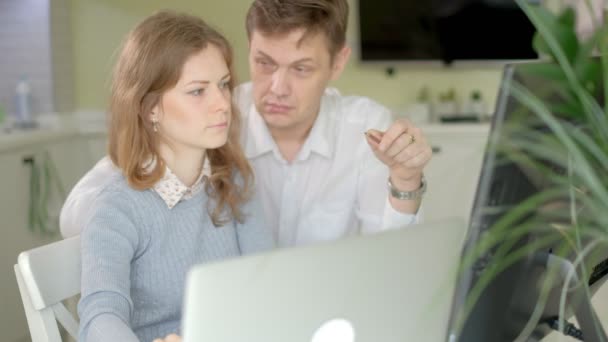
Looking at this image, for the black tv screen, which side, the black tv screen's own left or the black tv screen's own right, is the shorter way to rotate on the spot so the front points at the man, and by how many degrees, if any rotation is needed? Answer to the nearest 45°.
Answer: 0° — it already faces them

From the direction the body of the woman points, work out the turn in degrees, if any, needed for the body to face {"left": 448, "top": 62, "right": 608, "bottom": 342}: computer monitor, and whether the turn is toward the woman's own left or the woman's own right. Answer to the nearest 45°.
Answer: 0° — they already face it

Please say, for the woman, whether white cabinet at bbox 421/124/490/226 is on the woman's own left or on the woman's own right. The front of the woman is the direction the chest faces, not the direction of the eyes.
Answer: on the woman's own left

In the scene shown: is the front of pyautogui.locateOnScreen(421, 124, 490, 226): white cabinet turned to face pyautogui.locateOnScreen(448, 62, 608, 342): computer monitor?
yes

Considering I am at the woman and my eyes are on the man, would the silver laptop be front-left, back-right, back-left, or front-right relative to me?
back-right

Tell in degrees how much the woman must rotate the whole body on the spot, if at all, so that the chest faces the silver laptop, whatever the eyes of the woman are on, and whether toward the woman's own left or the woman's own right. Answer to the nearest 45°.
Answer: approximately 45° to the woman's own right

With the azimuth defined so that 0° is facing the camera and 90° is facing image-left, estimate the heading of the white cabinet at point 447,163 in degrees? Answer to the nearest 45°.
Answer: approximately 0°

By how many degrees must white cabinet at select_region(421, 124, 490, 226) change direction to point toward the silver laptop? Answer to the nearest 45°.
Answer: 0° — it already faces it

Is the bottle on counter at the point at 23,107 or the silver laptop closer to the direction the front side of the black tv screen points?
the silver laptop

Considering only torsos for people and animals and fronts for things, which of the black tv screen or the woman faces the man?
the black tv screen

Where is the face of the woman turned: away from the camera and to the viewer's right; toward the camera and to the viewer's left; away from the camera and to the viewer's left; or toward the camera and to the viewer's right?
toward the camera and to the viewer's right

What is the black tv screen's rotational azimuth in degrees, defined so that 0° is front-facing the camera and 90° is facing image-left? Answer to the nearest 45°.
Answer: approximately 0°
